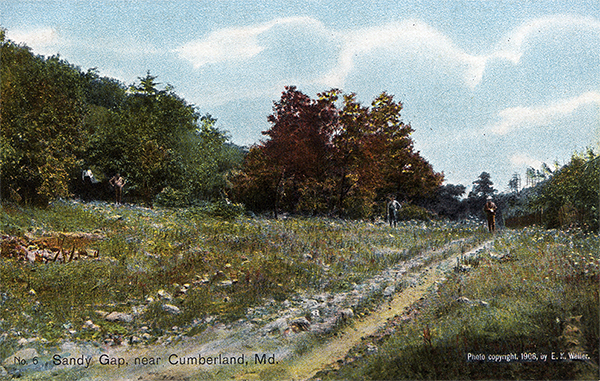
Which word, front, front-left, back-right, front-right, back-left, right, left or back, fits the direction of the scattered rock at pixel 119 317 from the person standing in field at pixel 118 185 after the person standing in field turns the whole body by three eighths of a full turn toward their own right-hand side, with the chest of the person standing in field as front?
back-left

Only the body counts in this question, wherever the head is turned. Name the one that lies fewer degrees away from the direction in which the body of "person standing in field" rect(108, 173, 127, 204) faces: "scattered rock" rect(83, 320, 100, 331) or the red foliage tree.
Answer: the scattered rock

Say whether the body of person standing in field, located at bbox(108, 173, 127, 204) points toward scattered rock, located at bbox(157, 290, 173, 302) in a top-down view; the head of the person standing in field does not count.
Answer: yes

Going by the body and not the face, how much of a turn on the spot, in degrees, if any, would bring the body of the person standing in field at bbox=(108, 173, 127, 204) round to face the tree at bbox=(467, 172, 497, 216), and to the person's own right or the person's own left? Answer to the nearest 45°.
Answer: approximately 90° to the person's own left

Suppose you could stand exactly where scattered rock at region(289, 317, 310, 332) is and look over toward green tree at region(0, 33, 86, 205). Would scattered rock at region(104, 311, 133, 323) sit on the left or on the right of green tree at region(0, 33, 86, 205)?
left

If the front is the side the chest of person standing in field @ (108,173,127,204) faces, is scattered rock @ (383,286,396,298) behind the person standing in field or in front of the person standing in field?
in front

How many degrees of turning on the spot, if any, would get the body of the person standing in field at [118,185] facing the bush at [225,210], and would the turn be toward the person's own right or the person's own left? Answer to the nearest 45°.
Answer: approximately 45° to the person's own left

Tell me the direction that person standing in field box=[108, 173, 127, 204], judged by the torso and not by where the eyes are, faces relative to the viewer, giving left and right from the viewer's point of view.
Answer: facing the viewer

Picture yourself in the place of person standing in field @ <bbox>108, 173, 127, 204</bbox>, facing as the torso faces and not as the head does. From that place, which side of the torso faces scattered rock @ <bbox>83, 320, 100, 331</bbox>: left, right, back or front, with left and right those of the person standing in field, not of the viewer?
front

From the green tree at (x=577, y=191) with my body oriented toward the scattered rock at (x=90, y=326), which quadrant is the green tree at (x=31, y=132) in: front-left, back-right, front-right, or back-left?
front-right

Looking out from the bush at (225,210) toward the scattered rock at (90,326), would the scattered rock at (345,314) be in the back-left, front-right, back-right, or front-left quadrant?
front-left

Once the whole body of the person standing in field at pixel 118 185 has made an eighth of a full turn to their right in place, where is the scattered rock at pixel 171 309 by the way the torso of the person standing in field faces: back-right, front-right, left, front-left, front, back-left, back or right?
front-left

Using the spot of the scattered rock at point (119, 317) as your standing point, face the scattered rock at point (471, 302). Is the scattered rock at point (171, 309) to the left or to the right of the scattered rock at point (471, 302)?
left

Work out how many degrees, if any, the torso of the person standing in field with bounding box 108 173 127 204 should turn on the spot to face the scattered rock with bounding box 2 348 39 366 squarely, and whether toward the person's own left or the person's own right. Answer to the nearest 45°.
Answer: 0° — they already face it

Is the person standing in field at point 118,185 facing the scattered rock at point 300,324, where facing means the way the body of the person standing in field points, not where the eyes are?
yes
